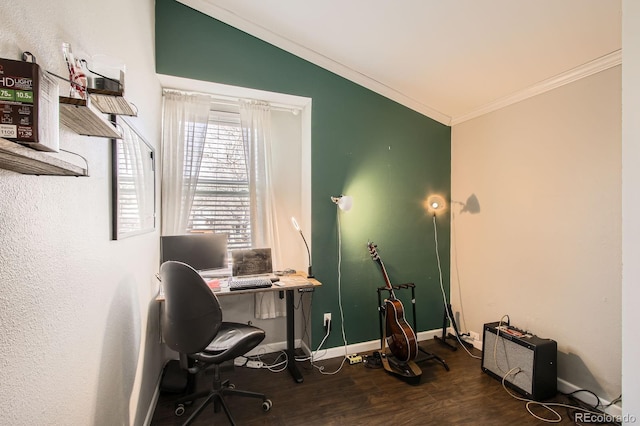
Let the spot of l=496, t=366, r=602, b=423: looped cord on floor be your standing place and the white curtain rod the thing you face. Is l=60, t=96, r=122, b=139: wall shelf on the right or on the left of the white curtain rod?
left

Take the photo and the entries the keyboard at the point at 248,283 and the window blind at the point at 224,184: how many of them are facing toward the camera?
2

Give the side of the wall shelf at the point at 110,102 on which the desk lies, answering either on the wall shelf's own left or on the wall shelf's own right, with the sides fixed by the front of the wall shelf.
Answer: on the wall shelf's own left

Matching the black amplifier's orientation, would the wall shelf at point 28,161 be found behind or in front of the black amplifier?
in front

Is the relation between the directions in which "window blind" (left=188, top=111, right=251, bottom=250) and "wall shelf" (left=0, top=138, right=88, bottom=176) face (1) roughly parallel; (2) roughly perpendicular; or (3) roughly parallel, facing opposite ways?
roughly perpendicular

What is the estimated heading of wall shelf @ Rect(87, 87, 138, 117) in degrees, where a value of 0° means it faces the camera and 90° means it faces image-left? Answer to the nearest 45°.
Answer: approximately 315°

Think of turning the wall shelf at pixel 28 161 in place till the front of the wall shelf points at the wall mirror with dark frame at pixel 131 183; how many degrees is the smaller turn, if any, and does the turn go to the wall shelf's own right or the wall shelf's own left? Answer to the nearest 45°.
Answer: approximately 135° to the wall shelf's own left

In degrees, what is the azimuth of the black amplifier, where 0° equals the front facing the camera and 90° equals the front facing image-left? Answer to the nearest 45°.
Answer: approximately 45°

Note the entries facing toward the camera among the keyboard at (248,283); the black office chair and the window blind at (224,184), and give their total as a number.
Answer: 2

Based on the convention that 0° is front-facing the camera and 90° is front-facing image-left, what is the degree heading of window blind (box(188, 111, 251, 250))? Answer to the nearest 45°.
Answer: approximately 0°
